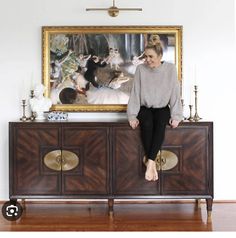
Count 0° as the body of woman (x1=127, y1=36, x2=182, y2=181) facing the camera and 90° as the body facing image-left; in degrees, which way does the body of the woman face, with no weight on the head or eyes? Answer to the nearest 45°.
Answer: approximately 0°

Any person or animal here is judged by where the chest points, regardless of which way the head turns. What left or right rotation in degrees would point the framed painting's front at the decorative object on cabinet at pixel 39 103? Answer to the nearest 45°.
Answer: approximately 90° to its right

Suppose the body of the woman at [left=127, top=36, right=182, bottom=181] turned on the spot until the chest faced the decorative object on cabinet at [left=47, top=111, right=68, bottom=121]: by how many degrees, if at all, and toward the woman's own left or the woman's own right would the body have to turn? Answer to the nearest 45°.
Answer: approximately 90° to the woman's own right

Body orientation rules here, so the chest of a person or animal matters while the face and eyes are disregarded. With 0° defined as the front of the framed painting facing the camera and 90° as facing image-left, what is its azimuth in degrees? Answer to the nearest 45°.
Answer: approximately 0°
